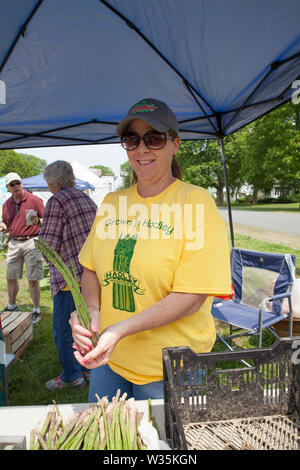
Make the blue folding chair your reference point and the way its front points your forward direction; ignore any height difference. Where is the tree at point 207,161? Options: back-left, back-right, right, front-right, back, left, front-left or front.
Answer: back-right

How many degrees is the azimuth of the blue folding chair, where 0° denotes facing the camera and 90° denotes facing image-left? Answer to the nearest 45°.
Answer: approximately 45°

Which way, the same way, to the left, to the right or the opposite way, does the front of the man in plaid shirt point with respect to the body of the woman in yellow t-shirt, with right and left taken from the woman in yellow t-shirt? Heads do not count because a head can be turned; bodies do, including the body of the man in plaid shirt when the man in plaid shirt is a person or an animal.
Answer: to the right

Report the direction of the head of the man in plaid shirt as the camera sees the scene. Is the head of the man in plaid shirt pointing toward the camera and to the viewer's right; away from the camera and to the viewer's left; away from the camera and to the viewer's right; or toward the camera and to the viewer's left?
away from the camera and to the viewer's left

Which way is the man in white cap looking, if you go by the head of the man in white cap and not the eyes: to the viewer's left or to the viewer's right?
to the viewer's right

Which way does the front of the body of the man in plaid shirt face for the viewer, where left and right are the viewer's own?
facing away from the viewer and to the left of the viewer

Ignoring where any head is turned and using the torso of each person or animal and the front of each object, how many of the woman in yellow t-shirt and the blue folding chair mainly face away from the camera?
0

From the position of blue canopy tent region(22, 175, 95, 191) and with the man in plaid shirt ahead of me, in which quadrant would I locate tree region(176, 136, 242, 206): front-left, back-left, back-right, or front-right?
back-left

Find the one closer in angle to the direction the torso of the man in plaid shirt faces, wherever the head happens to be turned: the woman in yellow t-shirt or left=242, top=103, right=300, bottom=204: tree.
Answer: the tree

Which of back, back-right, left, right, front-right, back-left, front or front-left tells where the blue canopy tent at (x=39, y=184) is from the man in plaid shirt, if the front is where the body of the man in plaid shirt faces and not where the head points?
front-right

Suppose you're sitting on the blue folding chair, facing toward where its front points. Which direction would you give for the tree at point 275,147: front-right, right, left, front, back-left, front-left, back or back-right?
back-right

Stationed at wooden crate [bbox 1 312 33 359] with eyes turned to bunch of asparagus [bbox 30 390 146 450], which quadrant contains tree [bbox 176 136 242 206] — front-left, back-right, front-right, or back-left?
back-left
